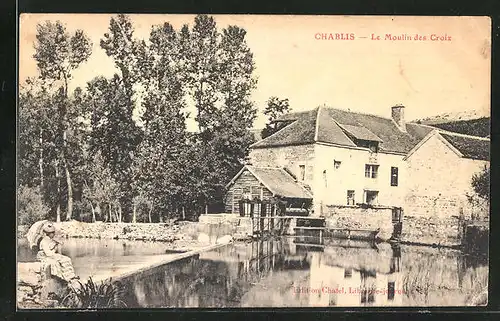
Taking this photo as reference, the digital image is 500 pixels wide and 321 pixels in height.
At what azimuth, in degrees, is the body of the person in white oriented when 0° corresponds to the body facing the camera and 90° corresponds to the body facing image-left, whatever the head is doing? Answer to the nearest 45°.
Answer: approximately 315°
